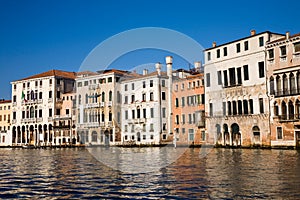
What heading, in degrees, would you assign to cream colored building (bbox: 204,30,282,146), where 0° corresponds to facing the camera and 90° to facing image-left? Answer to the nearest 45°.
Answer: approximately 45°

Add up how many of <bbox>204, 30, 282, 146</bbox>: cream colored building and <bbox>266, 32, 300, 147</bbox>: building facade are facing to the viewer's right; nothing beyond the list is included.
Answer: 0

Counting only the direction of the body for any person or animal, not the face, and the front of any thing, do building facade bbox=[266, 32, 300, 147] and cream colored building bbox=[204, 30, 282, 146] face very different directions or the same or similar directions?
same or similar directions

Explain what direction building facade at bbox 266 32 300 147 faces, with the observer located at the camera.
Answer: facing the viewer and to the left of the viewer

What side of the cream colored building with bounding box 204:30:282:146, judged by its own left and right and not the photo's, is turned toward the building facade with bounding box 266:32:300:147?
left

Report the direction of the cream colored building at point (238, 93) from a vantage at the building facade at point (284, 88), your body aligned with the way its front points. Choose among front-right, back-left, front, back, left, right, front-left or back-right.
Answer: right
